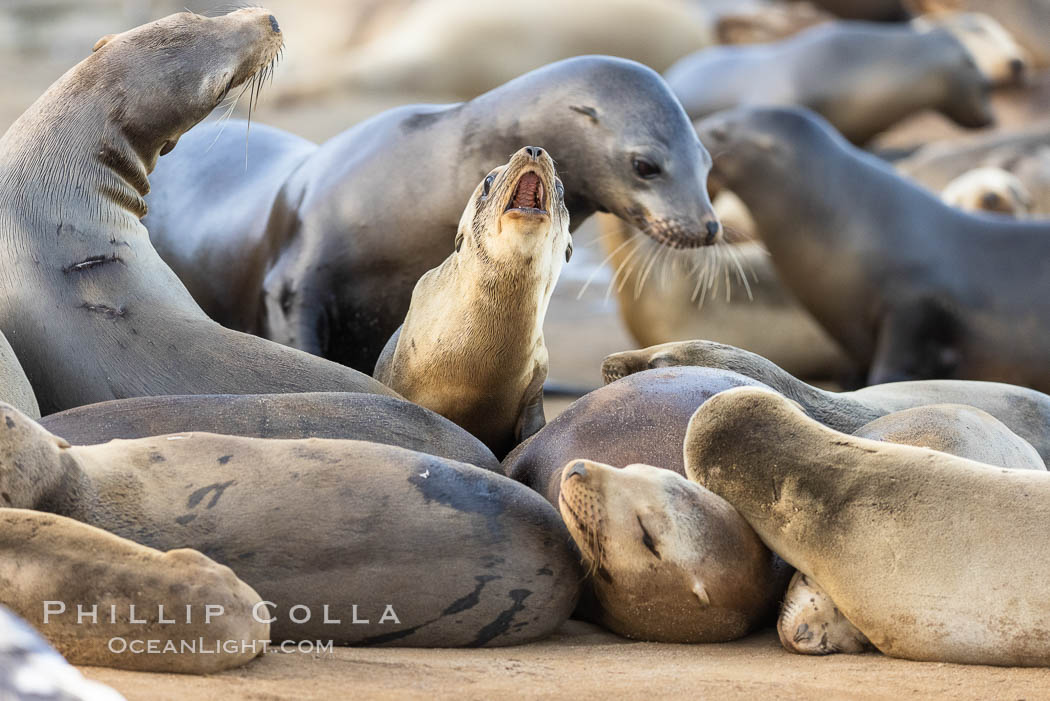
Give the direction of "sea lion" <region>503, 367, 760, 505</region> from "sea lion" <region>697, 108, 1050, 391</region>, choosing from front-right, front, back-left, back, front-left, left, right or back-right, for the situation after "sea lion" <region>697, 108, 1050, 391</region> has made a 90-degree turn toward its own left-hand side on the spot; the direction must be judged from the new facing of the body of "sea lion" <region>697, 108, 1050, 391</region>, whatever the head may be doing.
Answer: front

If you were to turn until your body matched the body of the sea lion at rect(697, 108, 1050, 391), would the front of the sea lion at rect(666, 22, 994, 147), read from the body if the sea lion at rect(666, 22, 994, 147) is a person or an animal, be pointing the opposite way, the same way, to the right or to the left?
the opposite way

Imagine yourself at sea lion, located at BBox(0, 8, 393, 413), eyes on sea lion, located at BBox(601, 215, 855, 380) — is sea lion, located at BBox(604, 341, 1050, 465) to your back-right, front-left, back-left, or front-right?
front-right

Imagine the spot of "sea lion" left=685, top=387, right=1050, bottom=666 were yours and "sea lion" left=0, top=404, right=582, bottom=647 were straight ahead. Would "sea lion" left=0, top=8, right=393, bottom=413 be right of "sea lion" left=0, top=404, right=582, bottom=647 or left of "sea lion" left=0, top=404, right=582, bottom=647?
right

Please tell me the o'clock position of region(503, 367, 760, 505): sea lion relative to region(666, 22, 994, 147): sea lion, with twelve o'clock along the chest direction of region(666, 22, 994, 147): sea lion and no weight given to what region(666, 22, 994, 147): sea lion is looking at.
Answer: region(503, 367, 760, 505): sea lion is roughly at 3 o'clock from region(666, 22, 994, 147): sea lion.

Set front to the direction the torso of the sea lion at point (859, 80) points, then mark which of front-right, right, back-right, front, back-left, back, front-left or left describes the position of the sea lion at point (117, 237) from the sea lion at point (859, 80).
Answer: right

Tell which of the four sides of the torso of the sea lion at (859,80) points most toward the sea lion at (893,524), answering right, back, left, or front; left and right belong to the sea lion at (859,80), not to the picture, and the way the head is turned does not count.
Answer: right

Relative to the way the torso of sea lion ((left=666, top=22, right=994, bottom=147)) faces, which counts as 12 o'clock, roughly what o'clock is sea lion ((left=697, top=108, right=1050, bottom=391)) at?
sea lion ((left=697, top=108, right=1050, bottom=391)) is roughly at 3 o'clock from sea lion ((left=666, top=22, right=994, bottom=147)).

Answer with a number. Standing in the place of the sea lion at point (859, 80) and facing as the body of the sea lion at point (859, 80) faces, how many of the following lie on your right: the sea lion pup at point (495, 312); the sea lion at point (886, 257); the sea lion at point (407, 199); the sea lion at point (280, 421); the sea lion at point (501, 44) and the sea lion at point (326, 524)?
5

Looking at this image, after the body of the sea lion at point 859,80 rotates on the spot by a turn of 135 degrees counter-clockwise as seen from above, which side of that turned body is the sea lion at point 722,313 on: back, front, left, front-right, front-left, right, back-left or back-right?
back-left

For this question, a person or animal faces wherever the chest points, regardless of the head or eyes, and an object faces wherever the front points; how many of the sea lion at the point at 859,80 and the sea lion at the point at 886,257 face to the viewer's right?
1

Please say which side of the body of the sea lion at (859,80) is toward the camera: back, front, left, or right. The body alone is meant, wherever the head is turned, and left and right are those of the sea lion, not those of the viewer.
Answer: right

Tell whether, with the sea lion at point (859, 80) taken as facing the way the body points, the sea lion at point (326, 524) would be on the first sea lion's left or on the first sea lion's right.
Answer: on the first sea lion's right

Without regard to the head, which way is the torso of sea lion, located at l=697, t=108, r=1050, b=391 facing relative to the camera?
to the viewer's left

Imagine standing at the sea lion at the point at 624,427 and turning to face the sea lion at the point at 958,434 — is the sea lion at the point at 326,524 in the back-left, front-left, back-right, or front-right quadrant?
back-right
